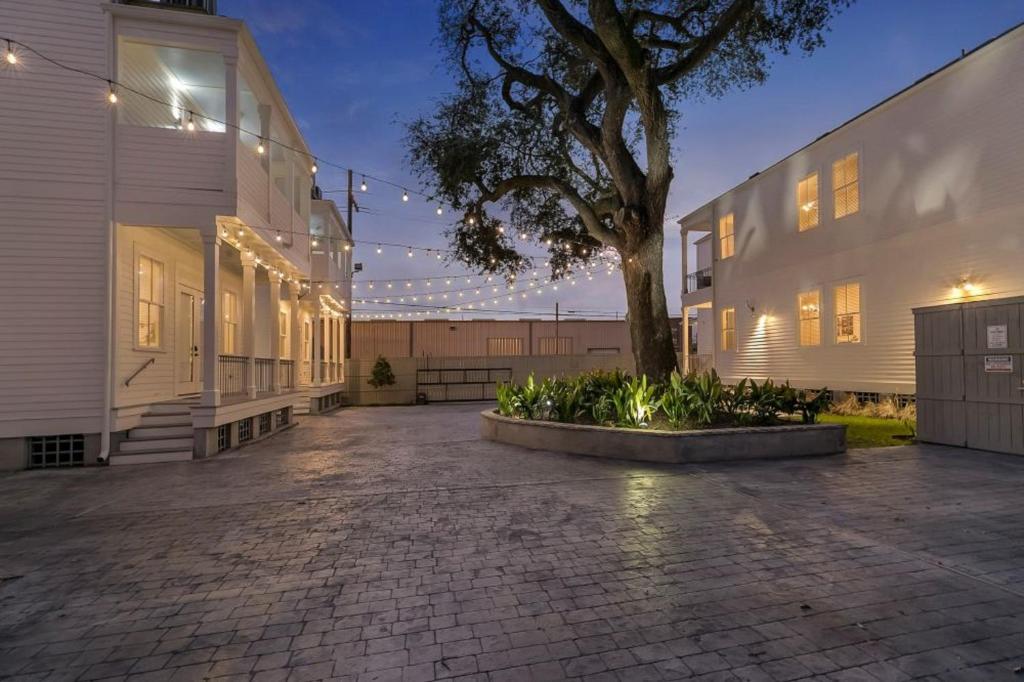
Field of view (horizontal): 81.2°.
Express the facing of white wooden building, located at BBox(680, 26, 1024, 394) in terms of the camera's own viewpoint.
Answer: facing away from the viewer and to the left of the viewer

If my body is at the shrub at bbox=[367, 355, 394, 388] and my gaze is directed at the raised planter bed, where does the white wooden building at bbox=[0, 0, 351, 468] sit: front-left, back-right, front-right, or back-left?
front-right

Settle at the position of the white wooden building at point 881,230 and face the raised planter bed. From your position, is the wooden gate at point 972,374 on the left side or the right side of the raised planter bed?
left

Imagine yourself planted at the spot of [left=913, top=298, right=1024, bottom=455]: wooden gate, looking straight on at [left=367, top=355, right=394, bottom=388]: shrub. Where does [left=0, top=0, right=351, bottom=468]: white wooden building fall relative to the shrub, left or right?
left
